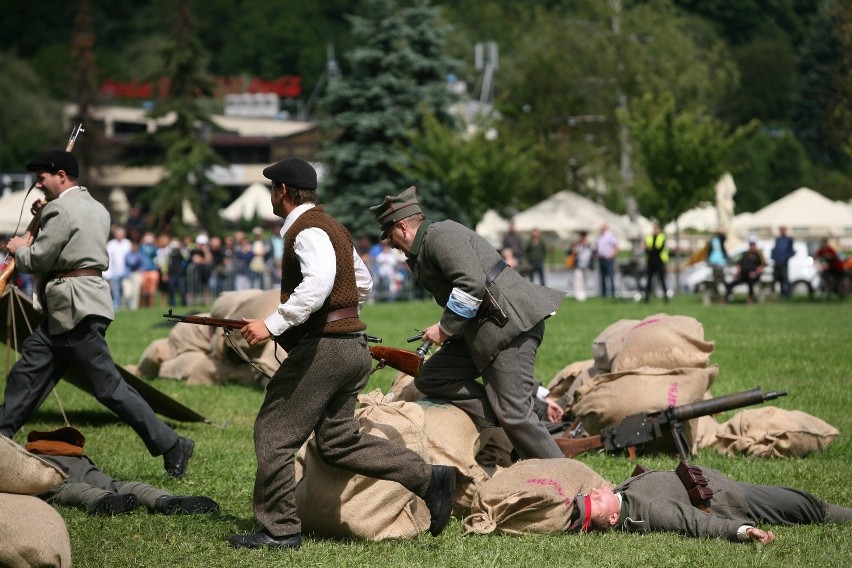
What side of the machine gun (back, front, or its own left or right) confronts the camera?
right

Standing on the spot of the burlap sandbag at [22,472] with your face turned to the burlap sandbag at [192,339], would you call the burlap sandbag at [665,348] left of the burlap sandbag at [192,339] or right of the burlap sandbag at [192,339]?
right

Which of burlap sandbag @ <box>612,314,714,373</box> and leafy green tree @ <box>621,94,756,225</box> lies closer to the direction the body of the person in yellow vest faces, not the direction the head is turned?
the burlap sandbag

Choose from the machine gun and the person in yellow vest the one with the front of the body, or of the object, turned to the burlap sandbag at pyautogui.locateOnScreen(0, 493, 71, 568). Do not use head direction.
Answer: the person in yellow vest

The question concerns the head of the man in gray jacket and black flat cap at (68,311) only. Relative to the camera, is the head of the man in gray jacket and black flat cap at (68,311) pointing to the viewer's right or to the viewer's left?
to the viewer's left

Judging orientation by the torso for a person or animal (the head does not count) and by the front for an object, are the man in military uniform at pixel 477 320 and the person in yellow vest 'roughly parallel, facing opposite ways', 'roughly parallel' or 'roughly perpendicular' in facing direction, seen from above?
roughly perpendicular

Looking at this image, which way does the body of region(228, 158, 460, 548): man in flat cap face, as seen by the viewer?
to the viewer's left

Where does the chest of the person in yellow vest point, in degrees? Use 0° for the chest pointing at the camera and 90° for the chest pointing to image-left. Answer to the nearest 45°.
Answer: approximately 0°

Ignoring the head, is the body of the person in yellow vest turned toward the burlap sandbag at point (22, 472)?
yes
